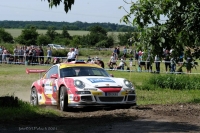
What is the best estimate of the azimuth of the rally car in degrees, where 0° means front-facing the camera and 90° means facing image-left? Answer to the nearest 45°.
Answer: approximately 315°

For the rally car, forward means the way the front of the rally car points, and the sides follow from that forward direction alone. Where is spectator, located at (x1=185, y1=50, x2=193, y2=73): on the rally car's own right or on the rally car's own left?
on the rally car's own left

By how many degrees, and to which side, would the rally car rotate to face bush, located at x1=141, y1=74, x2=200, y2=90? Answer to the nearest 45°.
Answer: approximately 90° to its left
